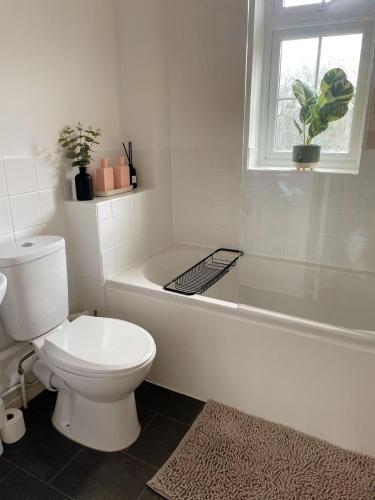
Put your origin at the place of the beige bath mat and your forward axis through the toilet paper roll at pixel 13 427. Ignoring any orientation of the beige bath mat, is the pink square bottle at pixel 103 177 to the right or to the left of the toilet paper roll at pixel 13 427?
right

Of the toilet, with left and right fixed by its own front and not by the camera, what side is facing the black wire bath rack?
left

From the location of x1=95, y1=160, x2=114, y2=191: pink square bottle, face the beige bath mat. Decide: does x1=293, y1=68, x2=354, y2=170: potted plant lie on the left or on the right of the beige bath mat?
left

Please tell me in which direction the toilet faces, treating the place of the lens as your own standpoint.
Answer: facing the viewer and to the right of the viewer

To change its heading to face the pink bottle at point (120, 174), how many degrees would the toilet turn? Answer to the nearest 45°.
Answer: approximately 90° to its left

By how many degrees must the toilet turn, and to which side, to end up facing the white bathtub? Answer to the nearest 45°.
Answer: approximately 45° to its left
